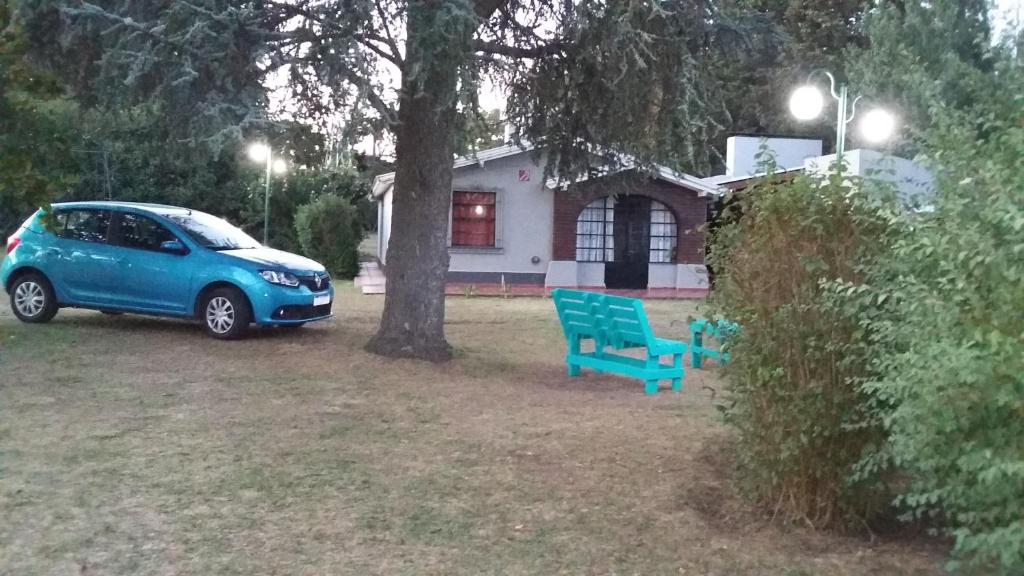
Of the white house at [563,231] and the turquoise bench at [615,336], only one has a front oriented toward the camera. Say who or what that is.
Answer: the white house

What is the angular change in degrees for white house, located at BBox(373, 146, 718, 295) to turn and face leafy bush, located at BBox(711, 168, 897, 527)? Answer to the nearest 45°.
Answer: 0° — it already faces it

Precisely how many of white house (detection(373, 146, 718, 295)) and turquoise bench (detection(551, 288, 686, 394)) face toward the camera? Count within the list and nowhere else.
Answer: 1

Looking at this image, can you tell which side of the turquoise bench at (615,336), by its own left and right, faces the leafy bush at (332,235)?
left

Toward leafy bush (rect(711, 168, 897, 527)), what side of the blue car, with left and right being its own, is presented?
front

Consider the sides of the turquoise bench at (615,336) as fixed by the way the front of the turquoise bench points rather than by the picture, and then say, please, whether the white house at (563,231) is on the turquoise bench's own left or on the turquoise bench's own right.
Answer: on the turquoise bench's own left

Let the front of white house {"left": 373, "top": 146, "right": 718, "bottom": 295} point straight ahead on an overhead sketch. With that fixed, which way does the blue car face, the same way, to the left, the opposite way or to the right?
to the left

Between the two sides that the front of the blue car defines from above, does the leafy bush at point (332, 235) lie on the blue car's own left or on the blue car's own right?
on the blue car's own left

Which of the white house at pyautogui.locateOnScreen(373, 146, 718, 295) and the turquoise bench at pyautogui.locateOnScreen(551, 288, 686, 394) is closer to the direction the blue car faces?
the turquoise bench

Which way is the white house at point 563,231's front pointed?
toward the camera

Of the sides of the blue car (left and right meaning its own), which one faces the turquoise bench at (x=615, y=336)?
front

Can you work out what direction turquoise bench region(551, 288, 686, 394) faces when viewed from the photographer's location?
facing away from the viewer and to the right of the viewer

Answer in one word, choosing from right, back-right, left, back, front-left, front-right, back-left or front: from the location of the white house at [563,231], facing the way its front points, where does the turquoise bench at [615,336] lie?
front

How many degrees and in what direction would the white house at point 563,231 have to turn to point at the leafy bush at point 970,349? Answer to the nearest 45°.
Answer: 0° — it already faces it
